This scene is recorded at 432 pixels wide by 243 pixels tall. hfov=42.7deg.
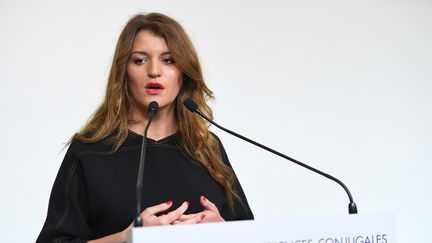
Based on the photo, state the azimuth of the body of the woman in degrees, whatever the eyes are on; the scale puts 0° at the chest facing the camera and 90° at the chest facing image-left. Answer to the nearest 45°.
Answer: approximately 0°
